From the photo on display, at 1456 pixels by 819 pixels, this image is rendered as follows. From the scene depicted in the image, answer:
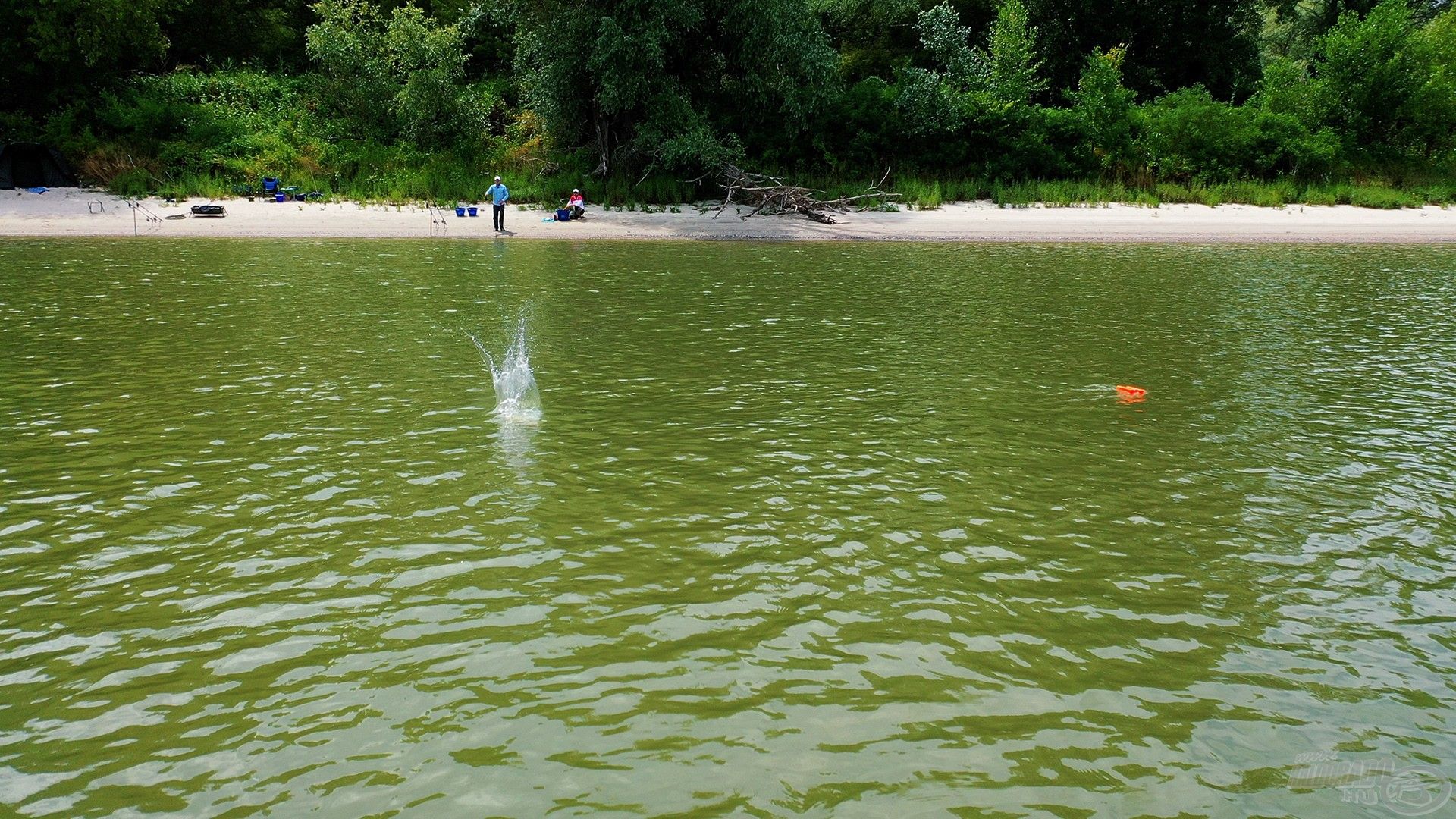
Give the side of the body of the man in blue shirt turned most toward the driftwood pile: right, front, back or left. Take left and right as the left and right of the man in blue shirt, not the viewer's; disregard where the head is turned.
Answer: left

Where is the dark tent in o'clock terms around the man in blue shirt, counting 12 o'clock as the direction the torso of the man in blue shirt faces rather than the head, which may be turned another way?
The dark tent is roughly at 4 o'clock from the man in blue shirt.

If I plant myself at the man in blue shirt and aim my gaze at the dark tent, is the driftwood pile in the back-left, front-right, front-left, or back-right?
back-right

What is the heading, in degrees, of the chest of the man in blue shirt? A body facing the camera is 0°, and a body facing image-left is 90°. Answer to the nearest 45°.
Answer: approximately 0°
